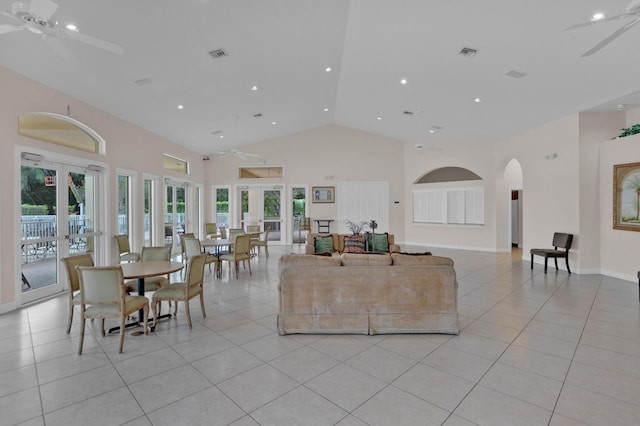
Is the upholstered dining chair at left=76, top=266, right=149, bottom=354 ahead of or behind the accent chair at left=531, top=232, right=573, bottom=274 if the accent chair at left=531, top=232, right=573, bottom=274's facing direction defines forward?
ahead

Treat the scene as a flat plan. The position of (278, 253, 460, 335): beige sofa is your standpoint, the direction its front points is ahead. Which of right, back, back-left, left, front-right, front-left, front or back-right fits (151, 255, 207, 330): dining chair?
left

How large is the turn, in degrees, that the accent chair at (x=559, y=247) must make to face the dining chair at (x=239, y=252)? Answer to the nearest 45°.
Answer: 0° — it already faces it

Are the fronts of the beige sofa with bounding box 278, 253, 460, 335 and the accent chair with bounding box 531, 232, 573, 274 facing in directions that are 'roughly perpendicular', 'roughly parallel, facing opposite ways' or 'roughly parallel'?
roughly perpendicular

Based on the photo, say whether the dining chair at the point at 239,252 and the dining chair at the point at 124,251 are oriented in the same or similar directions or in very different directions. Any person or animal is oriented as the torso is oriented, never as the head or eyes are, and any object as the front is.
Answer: very different directions

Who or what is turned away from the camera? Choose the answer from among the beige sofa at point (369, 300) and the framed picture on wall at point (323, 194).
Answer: the beige sofa

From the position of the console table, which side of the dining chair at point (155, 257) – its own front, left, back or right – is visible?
back

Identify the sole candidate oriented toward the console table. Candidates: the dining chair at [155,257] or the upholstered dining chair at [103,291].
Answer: the upholstered dining chair

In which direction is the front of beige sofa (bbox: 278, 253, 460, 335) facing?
away from the camera

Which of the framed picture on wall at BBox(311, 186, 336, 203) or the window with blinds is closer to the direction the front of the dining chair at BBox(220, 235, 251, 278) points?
the framed picture on wall

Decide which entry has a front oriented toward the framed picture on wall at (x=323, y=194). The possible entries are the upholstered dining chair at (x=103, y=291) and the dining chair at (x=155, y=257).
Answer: the upholstered dining chair

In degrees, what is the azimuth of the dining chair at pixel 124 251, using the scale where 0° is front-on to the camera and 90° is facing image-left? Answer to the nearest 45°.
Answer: approximately 315°

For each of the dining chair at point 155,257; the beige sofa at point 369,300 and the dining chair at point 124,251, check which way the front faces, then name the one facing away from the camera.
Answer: the beige sofa

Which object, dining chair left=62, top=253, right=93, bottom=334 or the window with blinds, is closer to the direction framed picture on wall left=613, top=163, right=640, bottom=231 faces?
the dining chair

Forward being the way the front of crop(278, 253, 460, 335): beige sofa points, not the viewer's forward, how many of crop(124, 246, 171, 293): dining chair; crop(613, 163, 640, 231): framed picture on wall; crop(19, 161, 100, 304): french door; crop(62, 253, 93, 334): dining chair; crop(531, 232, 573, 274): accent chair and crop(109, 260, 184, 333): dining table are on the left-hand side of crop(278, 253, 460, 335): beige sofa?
4
